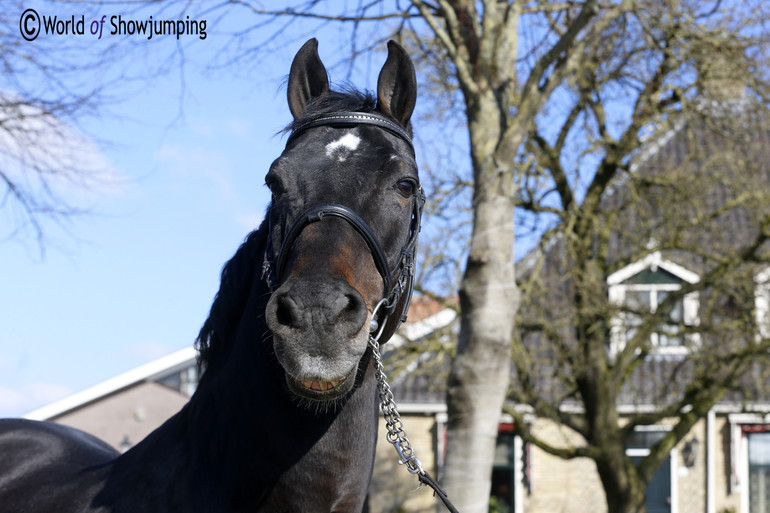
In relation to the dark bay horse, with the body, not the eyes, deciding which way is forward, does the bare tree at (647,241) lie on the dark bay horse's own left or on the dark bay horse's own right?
on the dark bay horse's own left

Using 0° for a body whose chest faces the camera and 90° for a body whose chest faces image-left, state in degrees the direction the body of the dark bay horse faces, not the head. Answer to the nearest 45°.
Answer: approximately 315°
